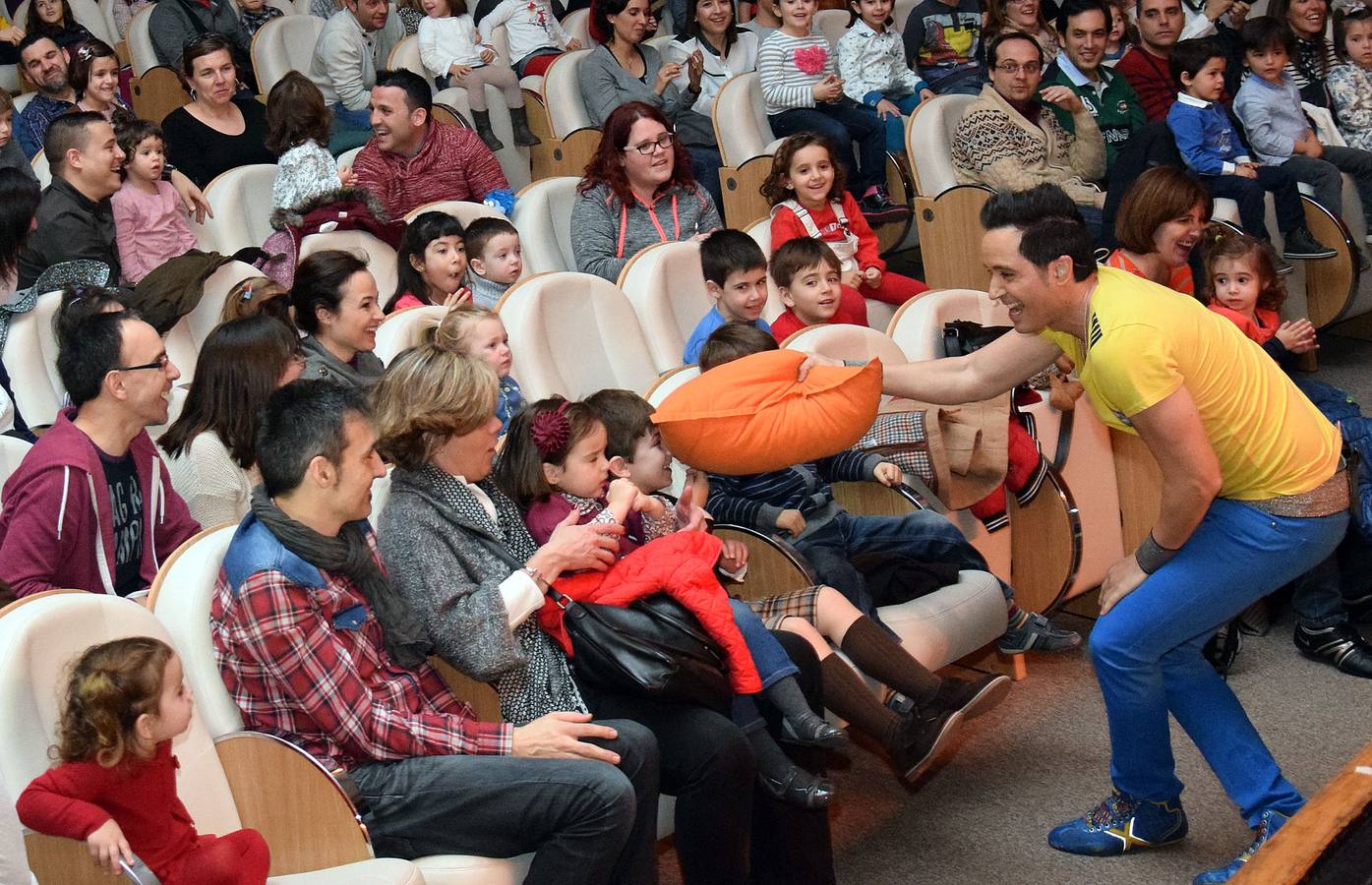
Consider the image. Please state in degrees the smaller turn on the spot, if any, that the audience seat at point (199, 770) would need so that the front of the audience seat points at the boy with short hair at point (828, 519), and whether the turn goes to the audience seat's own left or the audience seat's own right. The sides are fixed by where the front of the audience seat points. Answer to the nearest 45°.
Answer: approximately 90° to the audience seat's own left

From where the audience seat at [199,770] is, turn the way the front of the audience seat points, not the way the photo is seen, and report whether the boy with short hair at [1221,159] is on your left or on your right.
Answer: on your left

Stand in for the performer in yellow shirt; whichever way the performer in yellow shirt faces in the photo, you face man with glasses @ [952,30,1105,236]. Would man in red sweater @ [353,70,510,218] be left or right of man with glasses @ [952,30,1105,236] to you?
left

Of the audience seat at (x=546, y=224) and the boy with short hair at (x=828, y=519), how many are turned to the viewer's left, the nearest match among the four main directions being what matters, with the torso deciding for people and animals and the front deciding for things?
0

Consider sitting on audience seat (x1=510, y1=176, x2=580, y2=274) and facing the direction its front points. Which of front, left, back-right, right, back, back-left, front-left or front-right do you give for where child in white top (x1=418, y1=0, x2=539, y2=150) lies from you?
back-left

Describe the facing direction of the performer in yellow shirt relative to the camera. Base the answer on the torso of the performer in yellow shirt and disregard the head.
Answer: to the viewer's left

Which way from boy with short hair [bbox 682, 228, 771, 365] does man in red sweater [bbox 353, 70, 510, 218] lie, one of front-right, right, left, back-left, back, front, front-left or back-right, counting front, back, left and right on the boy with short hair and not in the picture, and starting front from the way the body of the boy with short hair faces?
back

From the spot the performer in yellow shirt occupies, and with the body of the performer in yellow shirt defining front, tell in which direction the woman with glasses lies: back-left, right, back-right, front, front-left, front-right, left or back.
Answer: front-right

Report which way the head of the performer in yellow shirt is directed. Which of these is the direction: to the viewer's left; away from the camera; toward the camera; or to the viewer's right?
to the viewer's left

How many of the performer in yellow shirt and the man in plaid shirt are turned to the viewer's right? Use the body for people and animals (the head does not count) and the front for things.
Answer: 1

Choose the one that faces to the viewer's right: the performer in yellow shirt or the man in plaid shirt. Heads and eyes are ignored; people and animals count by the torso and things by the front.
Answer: the man in plaid shirt

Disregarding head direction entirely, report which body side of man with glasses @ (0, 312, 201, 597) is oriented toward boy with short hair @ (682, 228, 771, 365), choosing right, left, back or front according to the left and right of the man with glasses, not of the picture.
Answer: left
